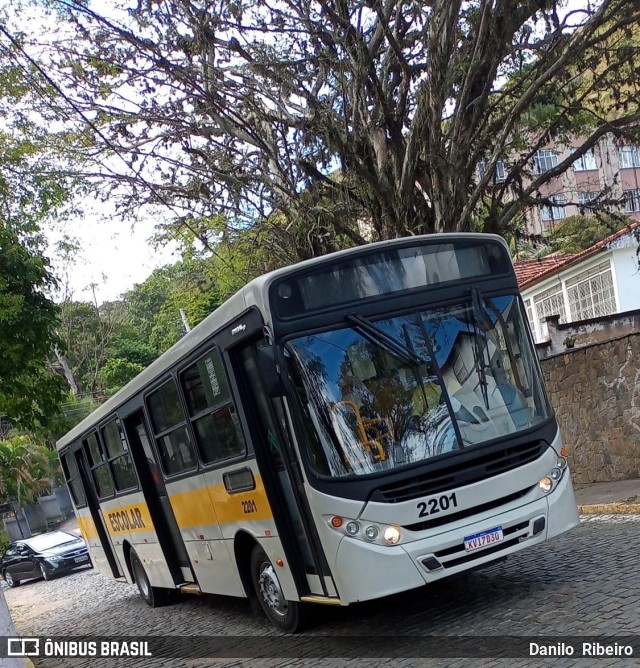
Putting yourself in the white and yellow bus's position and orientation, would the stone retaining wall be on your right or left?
on your left

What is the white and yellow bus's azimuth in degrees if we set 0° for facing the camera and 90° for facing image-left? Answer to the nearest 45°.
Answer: approximately 315°
